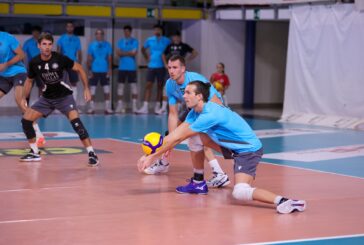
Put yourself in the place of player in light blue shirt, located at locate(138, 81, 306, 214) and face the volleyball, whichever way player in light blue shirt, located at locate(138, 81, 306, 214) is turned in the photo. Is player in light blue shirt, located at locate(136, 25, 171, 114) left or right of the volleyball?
right

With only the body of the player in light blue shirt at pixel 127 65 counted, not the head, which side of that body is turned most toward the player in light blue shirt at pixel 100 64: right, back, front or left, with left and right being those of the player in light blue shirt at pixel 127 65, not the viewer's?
right

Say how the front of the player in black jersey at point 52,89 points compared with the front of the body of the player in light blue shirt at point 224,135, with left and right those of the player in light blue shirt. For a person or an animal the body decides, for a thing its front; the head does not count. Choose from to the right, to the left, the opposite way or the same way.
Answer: to the left

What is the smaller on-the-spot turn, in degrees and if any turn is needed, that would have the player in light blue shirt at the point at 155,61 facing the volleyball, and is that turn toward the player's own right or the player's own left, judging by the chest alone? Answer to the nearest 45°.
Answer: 0° — they already face it

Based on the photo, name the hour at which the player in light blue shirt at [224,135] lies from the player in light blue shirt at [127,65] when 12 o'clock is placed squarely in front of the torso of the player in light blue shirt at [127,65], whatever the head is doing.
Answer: the player in light blue shirt at [224,135] is roughly at 12 o'clock from the player in light blue shirt at [127,65].

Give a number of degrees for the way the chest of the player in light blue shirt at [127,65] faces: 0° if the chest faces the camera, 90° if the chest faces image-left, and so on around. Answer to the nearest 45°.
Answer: approximately 0°

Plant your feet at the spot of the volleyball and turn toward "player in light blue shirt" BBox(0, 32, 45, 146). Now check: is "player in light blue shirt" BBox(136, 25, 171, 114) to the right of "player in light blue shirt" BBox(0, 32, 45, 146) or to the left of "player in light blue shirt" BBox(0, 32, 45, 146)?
right

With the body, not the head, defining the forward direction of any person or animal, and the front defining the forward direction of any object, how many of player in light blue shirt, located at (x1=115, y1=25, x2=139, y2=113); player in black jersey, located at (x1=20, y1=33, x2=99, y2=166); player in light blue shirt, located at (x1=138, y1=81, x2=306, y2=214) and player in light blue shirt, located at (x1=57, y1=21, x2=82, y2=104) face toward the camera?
3

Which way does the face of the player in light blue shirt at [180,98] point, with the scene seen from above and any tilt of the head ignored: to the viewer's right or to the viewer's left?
to the viewer's left

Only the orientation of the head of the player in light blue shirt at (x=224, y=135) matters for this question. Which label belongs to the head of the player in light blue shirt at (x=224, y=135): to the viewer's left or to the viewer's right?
to the viewer's left

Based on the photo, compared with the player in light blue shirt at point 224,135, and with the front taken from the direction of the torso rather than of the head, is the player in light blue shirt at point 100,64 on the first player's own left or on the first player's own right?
on the first player's own right

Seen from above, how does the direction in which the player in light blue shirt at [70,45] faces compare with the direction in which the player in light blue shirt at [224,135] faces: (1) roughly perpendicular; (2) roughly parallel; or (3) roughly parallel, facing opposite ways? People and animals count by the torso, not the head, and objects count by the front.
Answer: roughly perpendicular

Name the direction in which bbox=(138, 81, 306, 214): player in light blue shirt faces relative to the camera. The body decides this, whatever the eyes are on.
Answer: to the viewer's left
